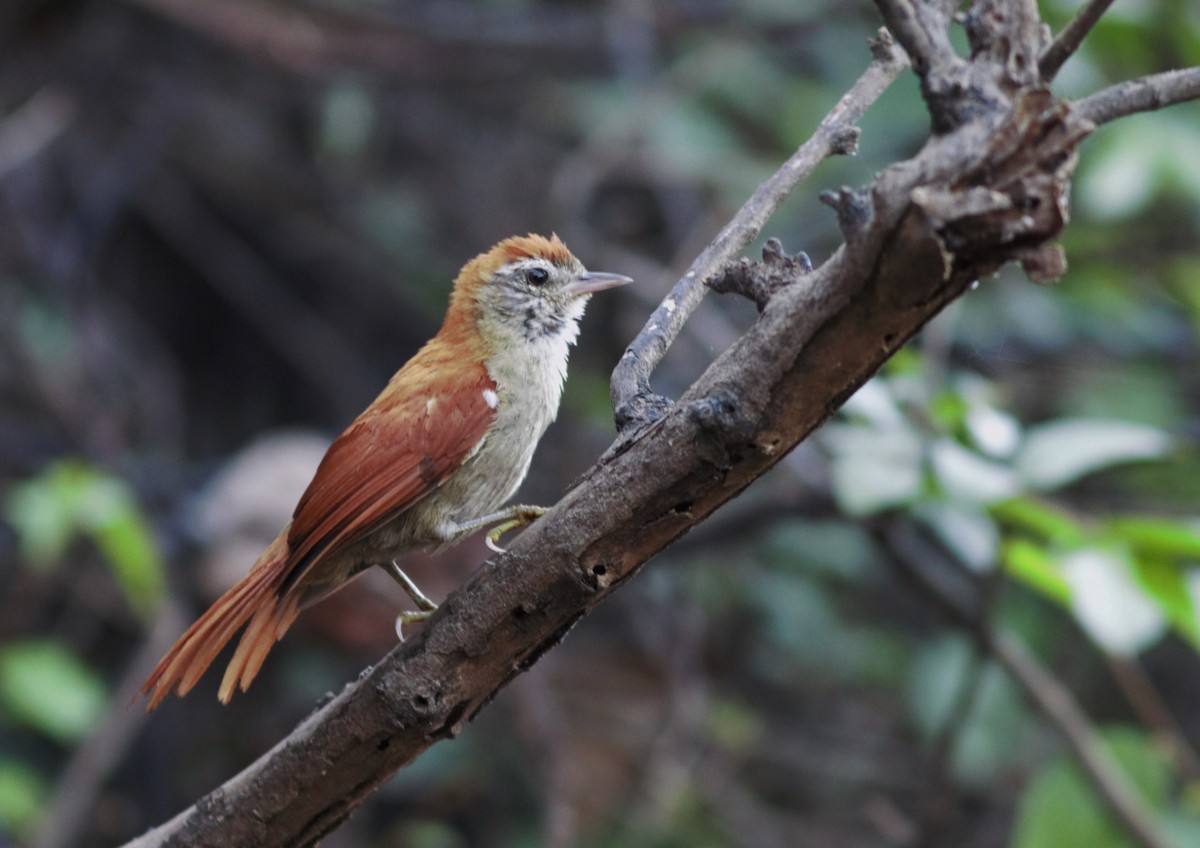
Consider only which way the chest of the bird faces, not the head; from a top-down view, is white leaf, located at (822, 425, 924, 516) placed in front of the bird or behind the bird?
in front

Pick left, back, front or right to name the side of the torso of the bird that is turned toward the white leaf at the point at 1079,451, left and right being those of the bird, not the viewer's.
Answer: front

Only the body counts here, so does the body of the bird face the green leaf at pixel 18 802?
no

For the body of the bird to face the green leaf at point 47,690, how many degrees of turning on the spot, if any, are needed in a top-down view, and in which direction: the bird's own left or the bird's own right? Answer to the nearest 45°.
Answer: approximately 135° to the bird's own left

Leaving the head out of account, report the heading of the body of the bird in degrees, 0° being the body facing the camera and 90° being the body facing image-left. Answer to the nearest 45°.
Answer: approximately 270°
